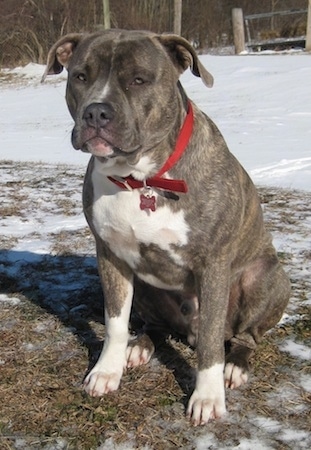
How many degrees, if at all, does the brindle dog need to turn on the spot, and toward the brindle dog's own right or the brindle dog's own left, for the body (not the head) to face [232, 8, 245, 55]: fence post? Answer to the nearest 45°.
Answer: approximately 135° to the brindle dog's own right

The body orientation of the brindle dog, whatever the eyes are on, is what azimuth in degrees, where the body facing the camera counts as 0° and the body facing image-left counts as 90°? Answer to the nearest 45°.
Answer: approximately 45°
